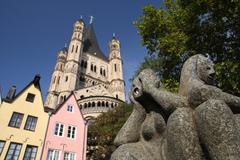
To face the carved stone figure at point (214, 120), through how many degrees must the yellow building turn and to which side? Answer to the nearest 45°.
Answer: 0° — it already faces it

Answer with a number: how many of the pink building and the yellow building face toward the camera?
2

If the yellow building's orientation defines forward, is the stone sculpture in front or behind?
in front

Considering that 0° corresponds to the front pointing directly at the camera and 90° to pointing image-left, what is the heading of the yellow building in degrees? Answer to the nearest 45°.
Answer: approximately 0°

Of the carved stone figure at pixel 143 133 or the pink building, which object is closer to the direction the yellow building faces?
the carved stone figure

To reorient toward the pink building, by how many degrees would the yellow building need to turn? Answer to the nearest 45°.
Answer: approximately 90° to its left

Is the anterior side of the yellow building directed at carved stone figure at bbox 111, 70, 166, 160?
yes

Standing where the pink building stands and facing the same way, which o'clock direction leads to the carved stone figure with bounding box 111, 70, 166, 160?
The carved stone figure is roughly at 12 o'clock from the pink building.
